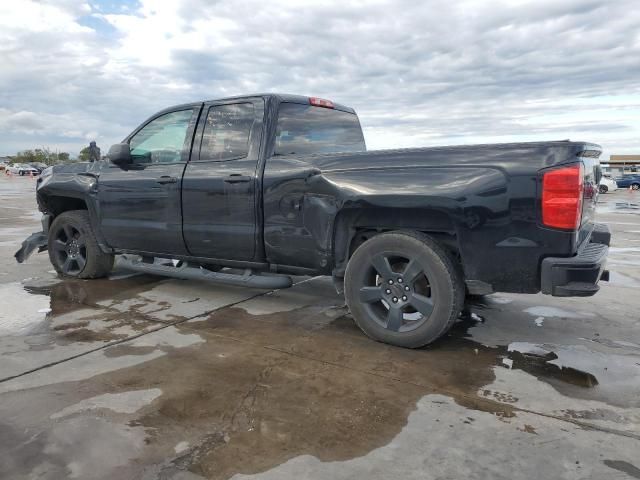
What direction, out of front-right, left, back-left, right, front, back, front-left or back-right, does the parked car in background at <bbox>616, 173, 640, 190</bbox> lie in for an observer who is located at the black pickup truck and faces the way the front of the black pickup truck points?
right

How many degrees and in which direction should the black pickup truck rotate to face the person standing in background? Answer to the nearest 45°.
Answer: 0° — it already faces them

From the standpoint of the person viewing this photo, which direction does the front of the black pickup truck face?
facing away from the viewer and to the left of the viewer

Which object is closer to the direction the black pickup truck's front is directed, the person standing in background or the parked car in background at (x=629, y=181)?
the person standing in background
